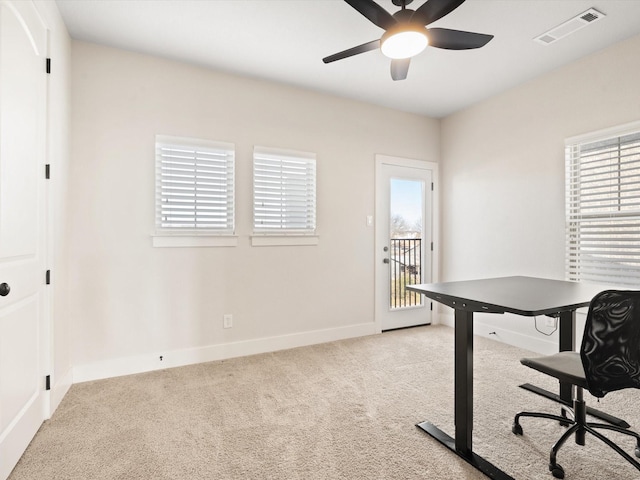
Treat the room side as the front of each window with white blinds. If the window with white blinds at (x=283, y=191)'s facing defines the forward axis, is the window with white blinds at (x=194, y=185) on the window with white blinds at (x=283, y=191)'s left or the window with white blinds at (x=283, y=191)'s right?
on its right

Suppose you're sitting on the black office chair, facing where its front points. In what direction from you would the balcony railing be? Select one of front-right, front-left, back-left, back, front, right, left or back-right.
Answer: front

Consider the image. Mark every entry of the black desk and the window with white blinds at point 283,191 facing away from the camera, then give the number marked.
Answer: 0

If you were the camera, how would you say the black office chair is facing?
facing away from the viewer and to the left of the viewer

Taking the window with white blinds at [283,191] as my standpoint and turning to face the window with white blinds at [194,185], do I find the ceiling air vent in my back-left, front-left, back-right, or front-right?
back-left

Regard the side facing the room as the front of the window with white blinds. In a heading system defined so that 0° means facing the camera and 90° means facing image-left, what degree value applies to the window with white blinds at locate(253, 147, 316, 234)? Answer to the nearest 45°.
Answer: approximately 315°

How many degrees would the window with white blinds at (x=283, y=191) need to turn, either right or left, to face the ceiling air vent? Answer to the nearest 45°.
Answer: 0° — it already faces it

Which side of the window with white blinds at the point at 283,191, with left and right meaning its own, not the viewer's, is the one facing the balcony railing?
left

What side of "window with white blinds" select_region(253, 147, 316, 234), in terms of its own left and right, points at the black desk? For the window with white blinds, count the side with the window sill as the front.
front

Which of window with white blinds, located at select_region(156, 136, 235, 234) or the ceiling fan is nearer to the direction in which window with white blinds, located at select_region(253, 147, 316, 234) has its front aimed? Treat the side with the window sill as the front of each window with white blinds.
the ceiling fan

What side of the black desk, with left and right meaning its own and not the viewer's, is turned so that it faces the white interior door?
right

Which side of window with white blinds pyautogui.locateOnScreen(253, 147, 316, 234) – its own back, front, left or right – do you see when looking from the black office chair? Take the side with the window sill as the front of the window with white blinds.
front

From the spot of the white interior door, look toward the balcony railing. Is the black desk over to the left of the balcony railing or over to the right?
right
